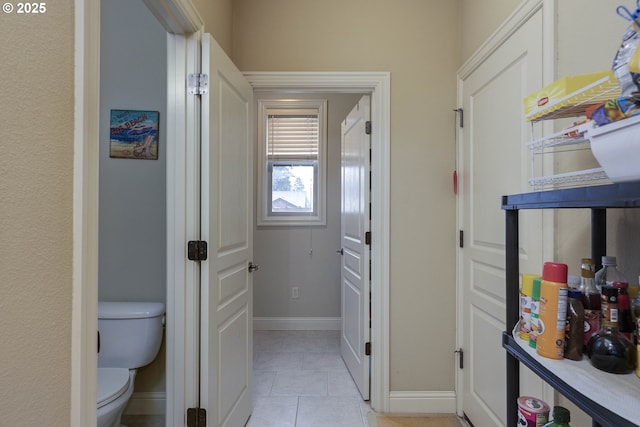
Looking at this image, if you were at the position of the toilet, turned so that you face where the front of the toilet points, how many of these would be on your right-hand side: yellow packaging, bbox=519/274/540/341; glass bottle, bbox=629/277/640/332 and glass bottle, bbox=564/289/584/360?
0

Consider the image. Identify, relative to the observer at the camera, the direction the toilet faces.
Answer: facing the viewer and to the left of the viewer

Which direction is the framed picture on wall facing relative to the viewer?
toward the camera

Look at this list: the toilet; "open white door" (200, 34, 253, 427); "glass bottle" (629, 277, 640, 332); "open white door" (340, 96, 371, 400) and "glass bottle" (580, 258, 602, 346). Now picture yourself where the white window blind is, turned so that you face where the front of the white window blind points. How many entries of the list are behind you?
0

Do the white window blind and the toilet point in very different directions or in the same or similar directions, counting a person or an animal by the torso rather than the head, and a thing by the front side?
same or similar directions

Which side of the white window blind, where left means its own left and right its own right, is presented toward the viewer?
front

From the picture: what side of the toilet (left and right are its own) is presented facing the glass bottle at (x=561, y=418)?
left

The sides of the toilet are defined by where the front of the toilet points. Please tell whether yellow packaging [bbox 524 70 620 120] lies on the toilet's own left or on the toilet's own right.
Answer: on the toilet's own left

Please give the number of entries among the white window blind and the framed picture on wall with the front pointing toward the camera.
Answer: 2

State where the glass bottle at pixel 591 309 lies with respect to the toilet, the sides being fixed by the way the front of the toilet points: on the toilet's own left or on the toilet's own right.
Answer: on the toilet's own left

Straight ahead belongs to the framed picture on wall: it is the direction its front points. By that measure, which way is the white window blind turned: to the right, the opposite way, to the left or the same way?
the same way

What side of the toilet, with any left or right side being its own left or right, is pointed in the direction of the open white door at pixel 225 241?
left

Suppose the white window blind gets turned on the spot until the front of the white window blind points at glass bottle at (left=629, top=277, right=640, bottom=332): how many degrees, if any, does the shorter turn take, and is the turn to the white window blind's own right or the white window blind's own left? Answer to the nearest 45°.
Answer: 0° — it already faces it

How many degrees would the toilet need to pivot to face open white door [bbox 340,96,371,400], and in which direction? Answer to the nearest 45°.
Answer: approximately 135° to its left

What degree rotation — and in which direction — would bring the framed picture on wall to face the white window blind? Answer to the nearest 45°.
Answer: approximately 135° to its left

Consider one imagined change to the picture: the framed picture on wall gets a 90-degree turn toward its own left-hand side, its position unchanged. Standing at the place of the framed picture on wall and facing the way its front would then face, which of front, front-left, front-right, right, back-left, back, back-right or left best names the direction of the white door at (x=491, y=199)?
front-right

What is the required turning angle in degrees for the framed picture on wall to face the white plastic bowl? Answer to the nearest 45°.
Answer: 0° — it already faces it

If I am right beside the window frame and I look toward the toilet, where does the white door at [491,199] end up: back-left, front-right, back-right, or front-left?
front-left

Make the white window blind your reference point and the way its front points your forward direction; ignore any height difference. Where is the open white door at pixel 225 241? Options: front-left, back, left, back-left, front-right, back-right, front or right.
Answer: front

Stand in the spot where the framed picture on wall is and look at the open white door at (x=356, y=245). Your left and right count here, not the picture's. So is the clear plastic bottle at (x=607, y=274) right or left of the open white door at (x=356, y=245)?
right

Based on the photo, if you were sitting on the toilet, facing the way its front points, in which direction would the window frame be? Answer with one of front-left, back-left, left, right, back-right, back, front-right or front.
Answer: back
